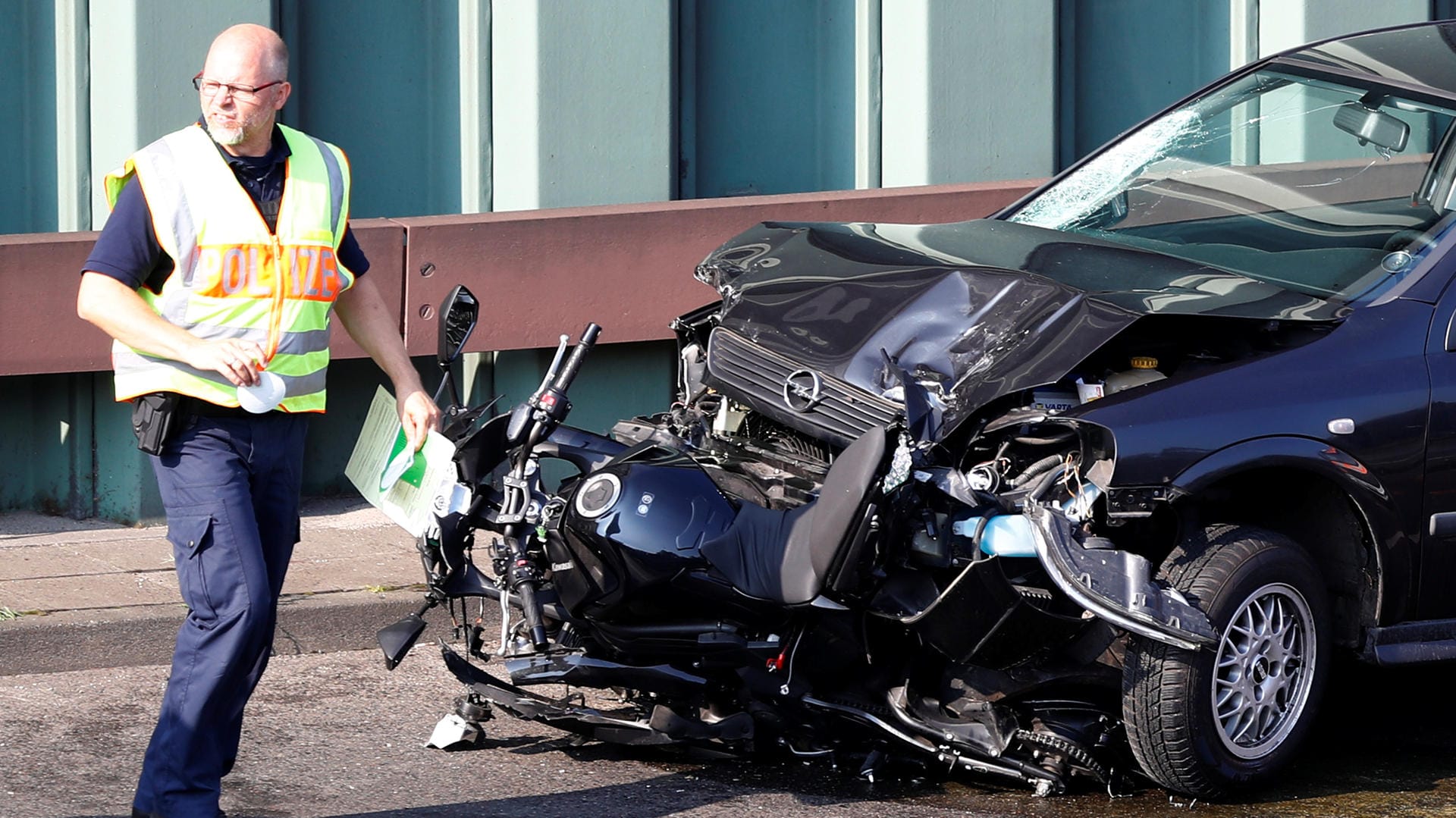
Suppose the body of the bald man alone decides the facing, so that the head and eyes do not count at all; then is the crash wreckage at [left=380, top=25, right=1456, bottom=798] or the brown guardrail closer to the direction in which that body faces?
the crash wreckage

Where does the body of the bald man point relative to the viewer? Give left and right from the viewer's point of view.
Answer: facing the viewer and to the right of the viewer

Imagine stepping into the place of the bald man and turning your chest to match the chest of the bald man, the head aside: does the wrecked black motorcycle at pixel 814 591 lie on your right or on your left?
on your left

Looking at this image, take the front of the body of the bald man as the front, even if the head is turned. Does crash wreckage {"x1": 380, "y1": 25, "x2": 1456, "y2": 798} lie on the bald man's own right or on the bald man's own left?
on the bald man's own left

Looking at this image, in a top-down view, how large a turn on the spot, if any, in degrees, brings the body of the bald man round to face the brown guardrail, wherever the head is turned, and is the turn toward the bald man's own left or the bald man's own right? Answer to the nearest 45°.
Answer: approximately 135° to the bald man's own left

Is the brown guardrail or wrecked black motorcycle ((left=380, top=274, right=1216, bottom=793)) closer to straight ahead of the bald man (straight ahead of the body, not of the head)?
the wrecked black motorcycle
